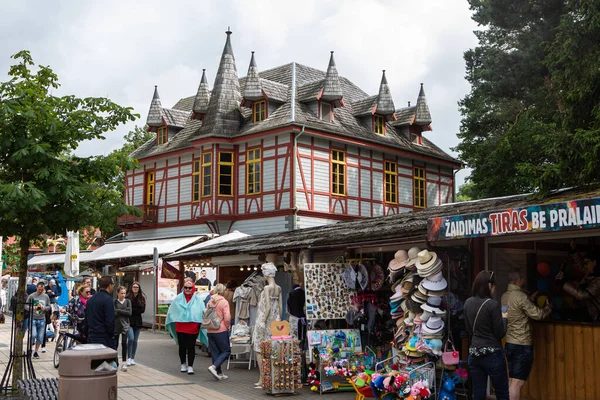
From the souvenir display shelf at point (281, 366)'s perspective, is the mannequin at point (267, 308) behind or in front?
behind

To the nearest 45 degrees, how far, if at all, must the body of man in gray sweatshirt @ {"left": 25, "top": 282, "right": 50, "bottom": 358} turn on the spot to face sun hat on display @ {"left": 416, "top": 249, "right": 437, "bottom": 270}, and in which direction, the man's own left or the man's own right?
approximately 45° to the man's own left

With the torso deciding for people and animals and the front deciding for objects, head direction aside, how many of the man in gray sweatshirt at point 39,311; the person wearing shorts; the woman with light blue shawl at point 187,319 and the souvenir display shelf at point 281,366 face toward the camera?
3

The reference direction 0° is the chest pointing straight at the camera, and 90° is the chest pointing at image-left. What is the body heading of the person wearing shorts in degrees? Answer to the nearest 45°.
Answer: approximately 225°

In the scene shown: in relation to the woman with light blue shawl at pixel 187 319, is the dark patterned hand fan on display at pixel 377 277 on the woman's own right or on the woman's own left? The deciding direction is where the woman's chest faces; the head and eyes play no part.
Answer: on the woman's own left

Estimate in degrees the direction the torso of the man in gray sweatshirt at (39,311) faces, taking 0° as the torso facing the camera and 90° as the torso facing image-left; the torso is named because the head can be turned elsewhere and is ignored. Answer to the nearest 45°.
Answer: approximately 0°

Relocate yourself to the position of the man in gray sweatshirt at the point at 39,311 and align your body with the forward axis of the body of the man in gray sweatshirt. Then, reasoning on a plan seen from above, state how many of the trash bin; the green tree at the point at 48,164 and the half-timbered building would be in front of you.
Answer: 2
